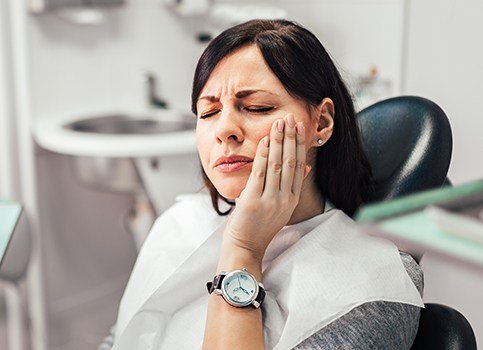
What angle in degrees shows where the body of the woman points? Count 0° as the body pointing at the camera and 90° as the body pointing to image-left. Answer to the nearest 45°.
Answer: approximately 45°

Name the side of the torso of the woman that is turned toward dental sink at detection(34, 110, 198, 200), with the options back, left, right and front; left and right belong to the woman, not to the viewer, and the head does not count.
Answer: right
